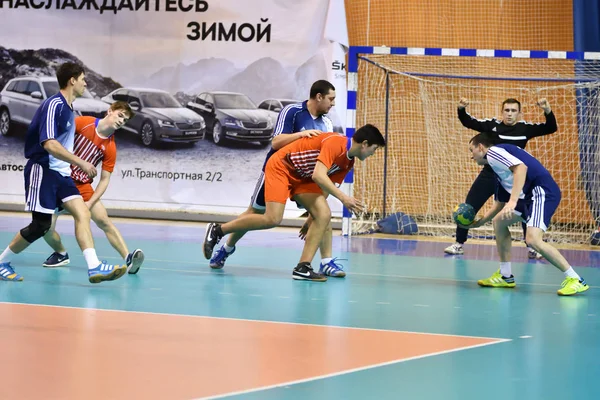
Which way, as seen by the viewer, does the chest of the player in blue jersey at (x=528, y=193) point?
to the viewer's left

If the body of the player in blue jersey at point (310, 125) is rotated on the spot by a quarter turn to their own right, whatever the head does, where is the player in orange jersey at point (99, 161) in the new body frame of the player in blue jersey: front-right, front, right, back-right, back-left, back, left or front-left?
front-right

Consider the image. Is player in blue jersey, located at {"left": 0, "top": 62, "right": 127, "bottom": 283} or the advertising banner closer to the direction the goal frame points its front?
the player in blue jersey

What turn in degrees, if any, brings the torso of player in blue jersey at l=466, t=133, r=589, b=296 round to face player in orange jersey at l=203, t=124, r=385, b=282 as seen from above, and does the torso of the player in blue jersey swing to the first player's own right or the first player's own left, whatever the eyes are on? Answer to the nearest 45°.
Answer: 0° — they already face them

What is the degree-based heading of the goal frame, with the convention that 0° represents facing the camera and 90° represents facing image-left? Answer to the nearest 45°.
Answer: approximately 0°

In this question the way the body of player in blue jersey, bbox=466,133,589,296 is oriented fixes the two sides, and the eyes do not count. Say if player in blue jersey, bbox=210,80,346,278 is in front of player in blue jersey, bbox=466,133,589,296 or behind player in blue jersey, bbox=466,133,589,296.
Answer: in front

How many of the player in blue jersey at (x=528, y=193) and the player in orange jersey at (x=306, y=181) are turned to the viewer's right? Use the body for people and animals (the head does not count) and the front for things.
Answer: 1

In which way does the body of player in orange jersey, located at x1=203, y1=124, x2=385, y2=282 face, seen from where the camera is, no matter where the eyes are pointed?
to the viewer's right

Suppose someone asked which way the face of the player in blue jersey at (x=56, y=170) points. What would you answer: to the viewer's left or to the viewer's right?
to the viewer's right

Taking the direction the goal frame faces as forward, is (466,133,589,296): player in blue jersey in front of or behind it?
in front

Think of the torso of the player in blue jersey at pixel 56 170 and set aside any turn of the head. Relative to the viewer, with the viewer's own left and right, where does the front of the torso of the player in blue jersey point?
facing to the right of the viewer
